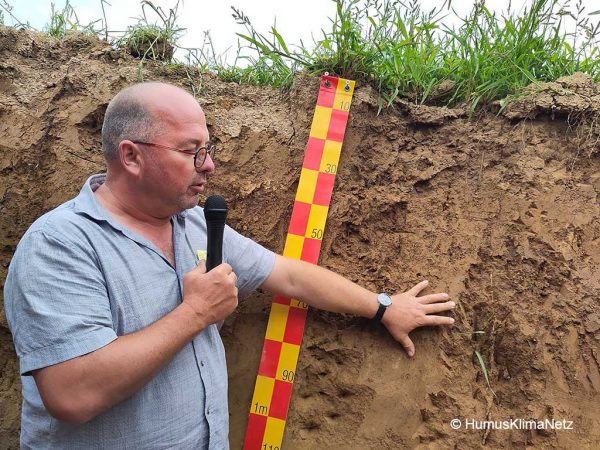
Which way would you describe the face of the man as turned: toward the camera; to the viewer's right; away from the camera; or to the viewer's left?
to the viewer's right

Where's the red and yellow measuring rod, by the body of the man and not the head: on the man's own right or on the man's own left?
on the man's own left

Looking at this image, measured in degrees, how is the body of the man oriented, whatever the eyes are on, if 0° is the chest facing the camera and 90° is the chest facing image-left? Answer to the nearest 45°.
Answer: approximately 315°
